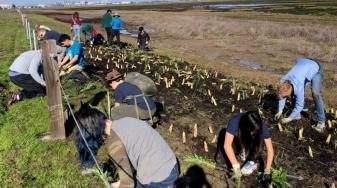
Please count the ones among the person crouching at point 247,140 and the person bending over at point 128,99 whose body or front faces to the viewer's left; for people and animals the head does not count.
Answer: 1

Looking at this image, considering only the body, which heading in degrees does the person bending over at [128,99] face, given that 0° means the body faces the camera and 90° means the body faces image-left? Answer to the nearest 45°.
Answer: approximately 90°

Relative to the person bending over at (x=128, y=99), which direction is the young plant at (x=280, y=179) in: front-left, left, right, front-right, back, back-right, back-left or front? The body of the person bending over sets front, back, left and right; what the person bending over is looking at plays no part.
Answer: back-left

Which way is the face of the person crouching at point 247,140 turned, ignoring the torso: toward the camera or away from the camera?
toward the camera

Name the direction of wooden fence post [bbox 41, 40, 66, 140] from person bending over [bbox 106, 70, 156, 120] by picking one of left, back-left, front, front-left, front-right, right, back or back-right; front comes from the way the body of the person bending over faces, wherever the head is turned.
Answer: front

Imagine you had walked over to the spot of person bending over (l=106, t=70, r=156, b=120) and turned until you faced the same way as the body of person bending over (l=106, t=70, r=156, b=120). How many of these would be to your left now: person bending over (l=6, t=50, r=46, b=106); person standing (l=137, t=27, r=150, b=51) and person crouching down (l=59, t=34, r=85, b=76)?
0

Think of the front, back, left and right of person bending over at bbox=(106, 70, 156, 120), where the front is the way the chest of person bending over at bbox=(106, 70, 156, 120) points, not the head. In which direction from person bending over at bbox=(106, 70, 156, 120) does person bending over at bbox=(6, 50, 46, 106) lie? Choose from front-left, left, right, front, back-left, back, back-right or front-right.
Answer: front-right

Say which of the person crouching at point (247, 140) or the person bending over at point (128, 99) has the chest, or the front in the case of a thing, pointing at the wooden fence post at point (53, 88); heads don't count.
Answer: the person bending over

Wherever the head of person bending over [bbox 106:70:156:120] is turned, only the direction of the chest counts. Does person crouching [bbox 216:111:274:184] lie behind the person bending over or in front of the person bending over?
behind

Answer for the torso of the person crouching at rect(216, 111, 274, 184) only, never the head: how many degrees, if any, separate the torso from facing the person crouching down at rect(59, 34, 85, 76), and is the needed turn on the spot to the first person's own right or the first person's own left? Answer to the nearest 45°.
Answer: approximately 135° to the first person's own right

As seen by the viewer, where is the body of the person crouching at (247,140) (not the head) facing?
toward the camera
